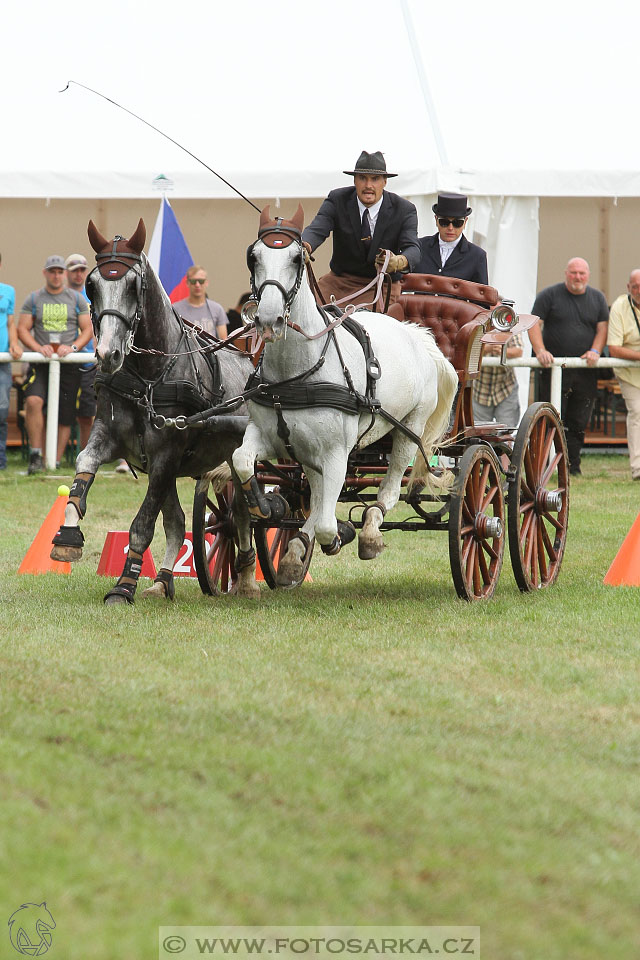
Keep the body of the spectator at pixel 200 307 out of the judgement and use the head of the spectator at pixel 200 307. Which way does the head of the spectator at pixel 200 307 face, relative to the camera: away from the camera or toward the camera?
toward the camera

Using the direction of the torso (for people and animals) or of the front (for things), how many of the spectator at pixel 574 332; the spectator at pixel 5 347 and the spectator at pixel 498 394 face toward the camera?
3

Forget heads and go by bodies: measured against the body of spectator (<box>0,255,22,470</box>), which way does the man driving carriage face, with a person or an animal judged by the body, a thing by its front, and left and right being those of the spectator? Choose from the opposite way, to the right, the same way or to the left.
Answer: the same way

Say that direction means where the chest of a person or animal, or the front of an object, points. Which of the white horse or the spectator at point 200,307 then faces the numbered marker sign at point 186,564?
the spectator

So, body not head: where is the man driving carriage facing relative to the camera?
toward the camera

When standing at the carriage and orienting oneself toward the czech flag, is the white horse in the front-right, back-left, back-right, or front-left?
back-left

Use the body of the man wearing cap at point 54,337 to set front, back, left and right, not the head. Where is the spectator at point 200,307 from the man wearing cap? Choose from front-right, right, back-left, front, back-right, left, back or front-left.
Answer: front-left

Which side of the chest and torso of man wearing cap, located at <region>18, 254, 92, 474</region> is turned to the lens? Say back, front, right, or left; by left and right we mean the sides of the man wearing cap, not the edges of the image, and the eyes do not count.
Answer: front

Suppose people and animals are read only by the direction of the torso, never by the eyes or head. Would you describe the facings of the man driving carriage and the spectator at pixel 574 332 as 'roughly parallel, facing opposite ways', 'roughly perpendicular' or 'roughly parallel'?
roughly parallel

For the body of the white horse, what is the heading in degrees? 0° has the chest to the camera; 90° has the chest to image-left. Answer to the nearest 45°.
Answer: approximately 45°

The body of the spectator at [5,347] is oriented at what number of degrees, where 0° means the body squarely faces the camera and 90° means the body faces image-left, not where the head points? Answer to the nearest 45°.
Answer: approximately 0°

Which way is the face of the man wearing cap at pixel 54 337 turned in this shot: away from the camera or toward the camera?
toward the camera

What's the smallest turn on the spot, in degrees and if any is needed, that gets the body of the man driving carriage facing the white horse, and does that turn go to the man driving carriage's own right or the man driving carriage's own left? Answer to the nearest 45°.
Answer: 0° — they already face it
